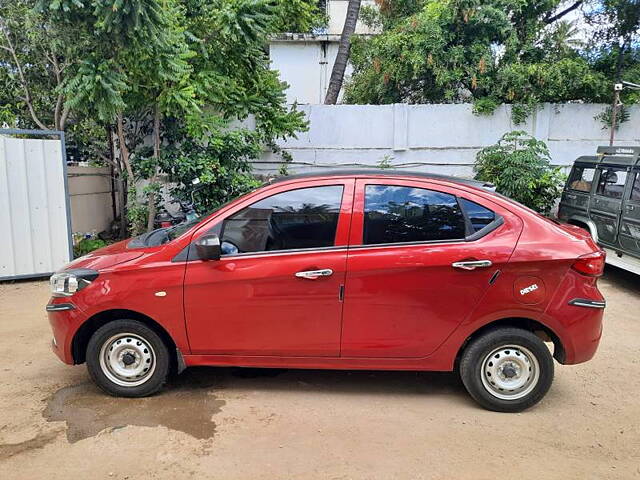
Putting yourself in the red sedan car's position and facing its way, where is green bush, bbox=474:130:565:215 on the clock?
The green bush is roughly at 4 o'clock from the red sedan car.

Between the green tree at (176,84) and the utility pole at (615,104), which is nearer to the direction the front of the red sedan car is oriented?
the green tree

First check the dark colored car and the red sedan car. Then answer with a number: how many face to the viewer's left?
1

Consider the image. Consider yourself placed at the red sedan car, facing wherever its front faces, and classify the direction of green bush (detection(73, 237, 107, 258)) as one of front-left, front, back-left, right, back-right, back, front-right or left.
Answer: front-right

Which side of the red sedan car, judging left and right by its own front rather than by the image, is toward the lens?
left

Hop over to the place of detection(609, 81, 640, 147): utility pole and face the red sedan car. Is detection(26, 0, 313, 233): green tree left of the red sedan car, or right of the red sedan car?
right

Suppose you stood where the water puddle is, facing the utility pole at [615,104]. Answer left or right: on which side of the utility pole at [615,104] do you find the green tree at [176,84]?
left

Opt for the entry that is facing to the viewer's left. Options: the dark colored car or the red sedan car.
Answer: the red sedan car
